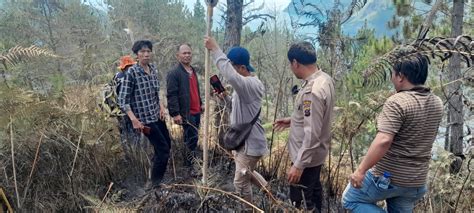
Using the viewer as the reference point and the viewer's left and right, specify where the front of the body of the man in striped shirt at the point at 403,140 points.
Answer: facing away from the viewer and to the left of the viewer

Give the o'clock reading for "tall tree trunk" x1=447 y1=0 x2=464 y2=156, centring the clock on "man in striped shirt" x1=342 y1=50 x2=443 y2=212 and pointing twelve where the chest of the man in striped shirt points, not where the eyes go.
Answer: The tall tree trunk is roughly at 2 o'clock from the man in striped shirt.

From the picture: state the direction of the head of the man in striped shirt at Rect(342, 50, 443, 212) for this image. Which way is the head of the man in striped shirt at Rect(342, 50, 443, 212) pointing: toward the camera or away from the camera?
away from the camera

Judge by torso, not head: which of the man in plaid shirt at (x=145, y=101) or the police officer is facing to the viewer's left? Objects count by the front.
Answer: the police officer

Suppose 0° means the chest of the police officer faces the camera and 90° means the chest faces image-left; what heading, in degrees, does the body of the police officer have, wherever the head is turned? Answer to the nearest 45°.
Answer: approximately 90°

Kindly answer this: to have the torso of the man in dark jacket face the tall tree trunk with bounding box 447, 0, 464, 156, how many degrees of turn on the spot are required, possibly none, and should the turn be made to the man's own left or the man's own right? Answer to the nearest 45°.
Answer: approximately 45° to the man's own left

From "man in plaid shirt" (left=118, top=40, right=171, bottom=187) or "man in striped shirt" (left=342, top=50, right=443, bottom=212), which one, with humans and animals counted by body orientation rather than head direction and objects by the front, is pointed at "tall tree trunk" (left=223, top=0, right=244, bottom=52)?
"man in striped shirt" (left=342, top=50, right=443, bottom=212)

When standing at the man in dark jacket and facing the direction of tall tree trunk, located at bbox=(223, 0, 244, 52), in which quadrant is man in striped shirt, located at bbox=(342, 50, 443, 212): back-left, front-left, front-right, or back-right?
back-right

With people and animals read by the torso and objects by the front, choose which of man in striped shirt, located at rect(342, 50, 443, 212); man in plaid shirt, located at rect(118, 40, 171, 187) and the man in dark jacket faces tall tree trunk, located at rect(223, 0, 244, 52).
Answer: man in striped shirt, located at rect(342, 50, 443, 212)

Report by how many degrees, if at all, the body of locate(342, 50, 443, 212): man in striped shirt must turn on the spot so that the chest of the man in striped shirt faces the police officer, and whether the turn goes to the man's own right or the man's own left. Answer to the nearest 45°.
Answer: approximately 45° to the man's own left

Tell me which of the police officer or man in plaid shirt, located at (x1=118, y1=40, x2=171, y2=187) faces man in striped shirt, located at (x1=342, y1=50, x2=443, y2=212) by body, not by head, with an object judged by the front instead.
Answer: man in plaid shirt, located at (x1=118, y1=40, x2=171, y2=187)
